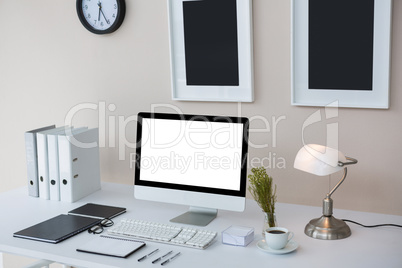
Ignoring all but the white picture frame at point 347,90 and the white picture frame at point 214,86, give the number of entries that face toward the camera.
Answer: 2

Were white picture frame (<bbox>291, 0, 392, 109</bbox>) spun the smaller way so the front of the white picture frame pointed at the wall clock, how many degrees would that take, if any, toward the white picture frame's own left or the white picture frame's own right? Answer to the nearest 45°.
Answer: approximately 90° to the white picture frame's own right

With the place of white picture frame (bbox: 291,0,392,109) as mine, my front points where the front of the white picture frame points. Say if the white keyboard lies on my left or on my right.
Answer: on my right

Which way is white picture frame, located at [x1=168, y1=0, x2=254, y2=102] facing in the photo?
toward the camera

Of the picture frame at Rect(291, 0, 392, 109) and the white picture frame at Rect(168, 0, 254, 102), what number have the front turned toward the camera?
2

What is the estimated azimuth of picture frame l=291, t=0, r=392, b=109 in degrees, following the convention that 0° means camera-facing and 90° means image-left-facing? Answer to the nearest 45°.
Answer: approximately 0°

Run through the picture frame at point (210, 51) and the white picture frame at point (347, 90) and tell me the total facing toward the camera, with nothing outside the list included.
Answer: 2

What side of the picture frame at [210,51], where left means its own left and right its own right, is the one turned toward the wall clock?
right
